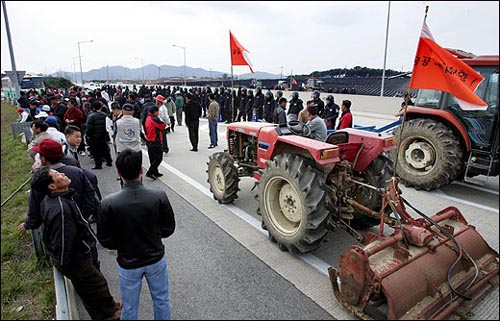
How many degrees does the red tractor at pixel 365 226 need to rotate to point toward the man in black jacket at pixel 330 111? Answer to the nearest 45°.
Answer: approximately 45° to its right

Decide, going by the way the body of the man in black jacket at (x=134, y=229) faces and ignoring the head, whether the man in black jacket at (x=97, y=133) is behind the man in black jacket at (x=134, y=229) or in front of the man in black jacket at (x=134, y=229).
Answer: in front

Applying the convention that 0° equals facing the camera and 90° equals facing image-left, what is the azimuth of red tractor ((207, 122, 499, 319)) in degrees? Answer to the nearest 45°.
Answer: approximately 135°

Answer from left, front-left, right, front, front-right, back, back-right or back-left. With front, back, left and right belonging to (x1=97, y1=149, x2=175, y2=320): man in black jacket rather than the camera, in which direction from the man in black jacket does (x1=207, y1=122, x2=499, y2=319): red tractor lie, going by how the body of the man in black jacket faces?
right

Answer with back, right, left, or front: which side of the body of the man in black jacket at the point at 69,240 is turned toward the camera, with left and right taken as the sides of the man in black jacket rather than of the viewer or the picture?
right

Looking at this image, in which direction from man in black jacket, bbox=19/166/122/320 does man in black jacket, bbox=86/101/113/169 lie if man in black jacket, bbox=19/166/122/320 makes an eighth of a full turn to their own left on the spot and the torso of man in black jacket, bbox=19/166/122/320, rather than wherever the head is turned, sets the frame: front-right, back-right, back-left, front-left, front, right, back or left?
front-left

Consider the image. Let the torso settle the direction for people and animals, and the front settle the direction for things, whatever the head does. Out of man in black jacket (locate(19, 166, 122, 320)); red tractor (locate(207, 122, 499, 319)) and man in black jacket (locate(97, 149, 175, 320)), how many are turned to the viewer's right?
1

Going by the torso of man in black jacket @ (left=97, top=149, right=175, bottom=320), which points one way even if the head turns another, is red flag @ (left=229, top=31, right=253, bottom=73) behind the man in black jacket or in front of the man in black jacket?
in front

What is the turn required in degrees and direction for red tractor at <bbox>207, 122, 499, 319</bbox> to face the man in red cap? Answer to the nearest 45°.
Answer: approximately 90° to its left

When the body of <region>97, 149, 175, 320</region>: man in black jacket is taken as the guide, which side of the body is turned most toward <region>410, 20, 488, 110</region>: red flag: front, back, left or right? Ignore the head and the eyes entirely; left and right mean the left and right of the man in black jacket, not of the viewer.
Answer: right

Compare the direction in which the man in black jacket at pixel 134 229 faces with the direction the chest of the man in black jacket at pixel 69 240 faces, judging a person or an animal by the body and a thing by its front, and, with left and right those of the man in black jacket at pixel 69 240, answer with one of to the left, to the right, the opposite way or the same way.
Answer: to the left

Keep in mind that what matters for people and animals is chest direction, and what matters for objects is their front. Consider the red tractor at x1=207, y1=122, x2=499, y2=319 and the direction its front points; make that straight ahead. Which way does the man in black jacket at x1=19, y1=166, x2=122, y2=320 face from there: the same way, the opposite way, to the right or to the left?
to the right

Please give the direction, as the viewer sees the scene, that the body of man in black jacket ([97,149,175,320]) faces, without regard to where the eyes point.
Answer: away from the camera

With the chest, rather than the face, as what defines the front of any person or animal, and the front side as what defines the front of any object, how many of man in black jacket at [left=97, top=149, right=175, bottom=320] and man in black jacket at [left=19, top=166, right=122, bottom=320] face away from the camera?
1

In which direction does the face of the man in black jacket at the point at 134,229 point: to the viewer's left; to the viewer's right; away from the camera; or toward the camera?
away from the camera

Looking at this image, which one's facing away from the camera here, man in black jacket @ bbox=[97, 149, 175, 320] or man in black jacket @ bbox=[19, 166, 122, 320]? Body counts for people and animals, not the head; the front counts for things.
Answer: man in black jacket @ bbox=[97, 149, 175, 320]
